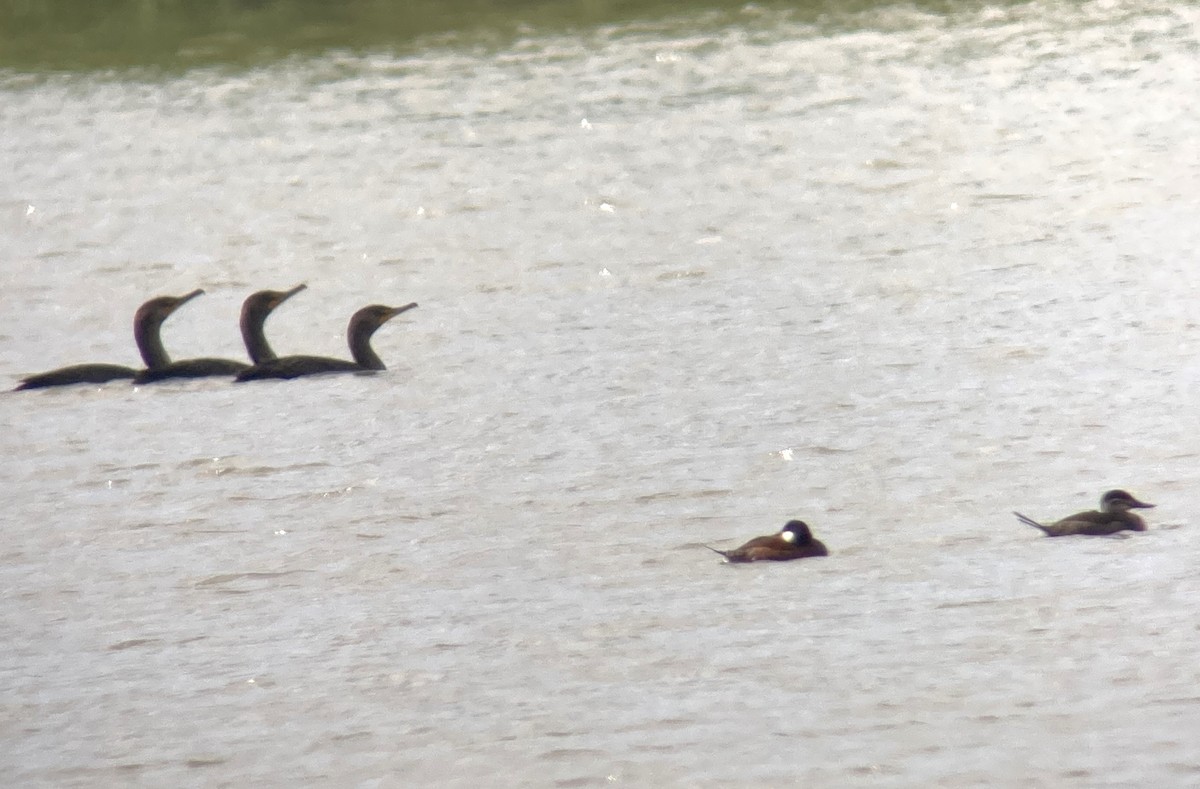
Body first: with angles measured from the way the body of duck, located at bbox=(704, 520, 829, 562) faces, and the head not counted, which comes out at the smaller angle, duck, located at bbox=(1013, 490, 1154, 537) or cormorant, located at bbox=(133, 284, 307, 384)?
the duck

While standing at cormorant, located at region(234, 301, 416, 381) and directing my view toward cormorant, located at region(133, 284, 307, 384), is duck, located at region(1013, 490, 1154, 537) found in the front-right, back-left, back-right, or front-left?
back-left

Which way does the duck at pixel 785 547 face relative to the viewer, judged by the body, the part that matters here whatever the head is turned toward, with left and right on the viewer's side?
facing to the right of the viewer

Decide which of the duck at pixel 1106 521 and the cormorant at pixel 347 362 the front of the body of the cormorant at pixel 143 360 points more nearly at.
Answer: the cormorant

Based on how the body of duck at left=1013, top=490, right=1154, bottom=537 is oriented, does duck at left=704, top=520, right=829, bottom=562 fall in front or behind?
behind

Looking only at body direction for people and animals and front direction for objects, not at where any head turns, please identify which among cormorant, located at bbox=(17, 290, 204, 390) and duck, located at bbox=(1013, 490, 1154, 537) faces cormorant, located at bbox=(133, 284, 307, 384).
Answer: cormorant, located at bbox=(17, 290, 204, 390)

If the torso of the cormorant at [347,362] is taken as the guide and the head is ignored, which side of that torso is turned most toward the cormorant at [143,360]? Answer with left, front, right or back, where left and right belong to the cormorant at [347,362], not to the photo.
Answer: back

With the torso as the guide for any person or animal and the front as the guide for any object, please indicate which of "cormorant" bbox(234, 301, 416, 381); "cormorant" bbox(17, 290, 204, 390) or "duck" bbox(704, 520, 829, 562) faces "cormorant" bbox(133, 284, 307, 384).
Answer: "cormorant" bbox(17, 290, 204, 390)

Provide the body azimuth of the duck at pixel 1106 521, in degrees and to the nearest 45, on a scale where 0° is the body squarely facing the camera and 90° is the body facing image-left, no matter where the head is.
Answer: approximately 270°

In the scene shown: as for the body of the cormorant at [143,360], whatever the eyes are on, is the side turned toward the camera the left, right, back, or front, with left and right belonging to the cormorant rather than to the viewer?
right

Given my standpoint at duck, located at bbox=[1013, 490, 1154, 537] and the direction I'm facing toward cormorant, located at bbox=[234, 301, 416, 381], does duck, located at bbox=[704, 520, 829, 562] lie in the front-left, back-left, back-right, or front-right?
front-left

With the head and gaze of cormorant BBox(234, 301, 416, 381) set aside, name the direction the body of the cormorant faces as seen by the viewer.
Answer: to the viewer's right

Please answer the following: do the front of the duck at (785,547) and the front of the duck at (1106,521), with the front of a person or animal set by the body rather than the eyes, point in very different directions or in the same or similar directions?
same or similar directions

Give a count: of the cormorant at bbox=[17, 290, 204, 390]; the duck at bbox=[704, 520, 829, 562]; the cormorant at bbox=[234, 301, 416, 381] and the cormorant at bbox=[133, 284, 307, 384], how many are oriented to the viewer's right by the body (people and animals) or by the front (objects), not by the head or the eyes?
4

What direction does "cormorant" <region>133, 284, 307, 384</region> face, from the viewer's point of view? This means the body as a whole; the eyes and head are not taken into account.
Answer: to the viewer's right
